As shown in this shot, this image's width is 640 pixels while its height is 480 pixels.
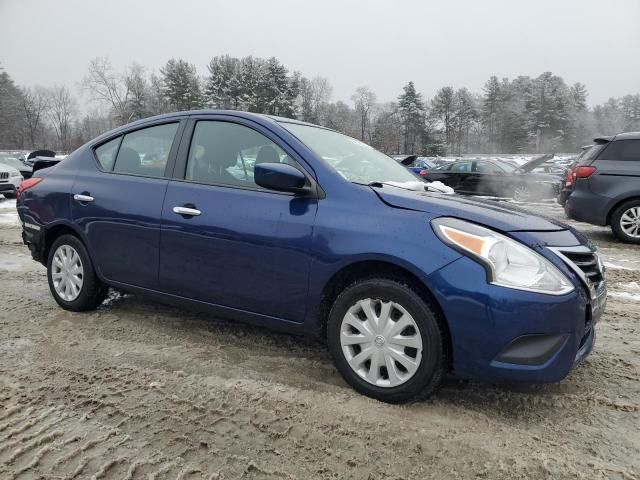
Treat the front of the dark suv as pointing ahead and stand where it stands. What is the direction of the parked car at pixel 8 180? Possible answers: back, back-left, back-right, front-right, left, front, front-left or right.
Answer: back

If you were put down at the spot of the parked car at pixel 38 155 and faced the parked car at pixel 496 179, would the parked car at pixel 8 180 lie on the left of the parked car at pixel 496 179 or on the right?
right

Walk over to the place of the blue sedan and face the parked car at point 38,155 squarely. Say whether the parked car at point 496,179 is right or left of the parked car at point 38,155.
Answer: right

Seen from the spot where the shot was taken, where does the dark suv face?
facing to the right of the viewer

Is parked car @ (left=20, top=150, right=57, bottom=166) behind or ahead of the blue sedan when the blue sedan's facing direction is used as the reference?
behind

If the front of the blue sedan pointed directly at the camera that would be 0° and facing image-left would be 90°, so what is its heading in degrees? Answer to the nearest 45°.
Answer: approximately 315°

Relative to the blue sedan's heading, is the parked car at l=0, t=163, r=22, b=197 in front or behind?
behind
